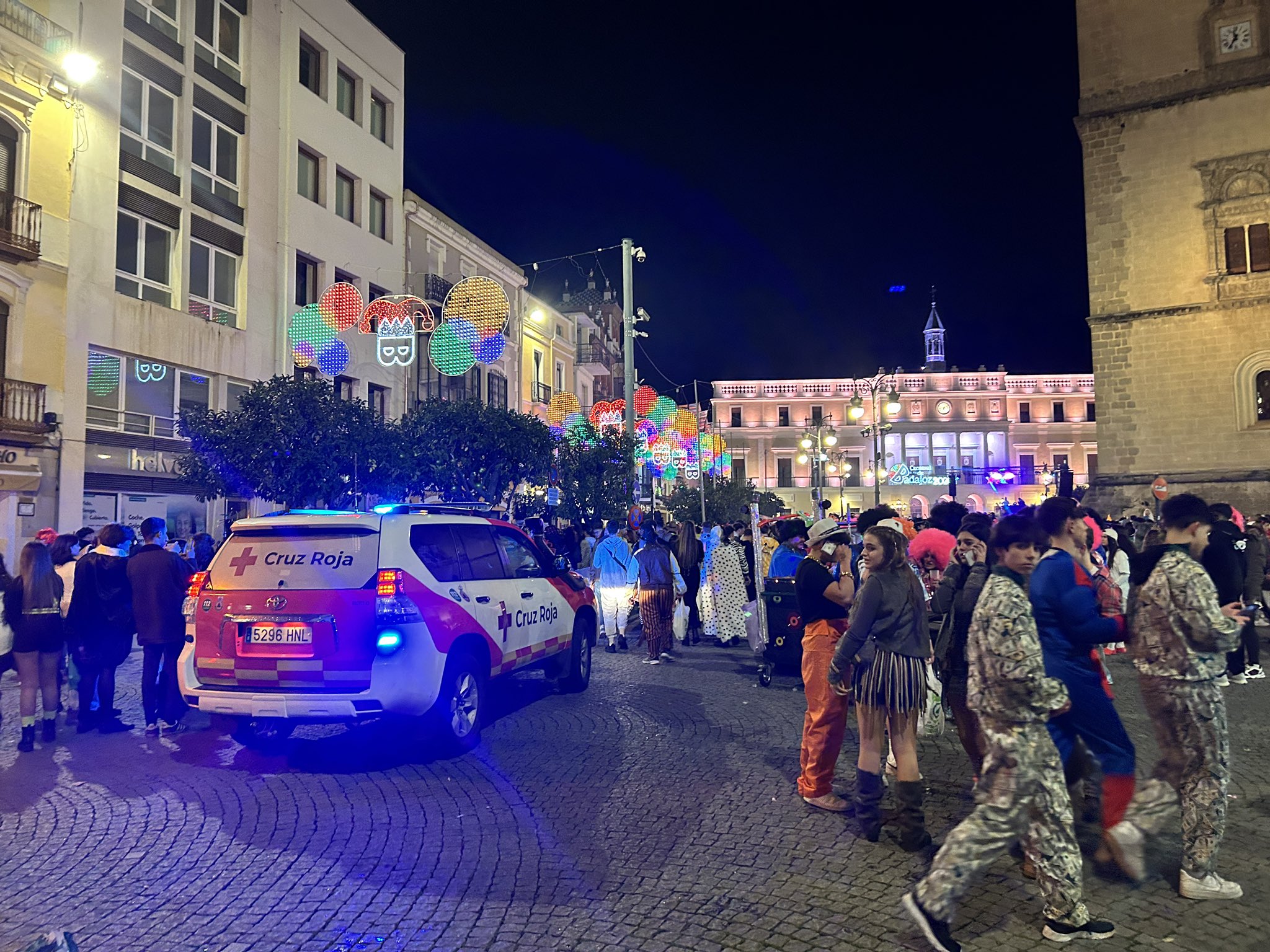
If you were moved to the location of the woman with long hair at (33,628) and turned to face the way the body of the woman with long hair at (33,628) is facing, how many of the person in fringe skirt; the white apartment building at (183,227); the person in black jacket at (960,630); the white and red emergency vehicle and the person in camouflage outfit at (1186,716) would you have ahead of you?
1

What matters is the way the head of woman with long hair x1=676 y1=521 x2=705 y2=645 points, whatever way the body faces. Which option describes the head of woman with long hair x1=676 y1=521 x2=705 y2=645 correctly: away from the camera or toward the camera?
away from the camera

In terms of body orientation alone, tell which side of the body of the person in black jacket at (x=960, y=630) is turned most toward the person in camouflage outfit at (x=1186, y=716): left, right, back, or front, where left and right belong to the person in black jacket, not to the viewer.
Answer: left

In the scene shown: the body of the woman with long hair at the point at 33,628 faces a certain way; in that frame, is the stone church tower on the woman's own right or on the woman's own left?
on the woman's own right

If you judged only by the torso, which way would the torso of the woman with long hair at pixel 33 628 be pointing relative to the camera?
away from the camera

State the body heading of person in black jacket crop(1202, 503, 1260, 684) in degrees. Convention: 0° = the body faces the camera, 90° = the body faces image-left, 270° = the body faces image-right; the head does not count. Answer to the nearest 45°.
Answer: approximately 315°

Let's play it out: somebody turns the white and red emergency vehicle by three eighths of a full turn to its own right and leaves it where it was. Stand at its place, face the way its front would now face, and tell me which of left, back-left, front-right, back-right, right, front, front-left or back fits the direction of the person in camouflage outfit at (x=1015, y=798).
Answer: front-left

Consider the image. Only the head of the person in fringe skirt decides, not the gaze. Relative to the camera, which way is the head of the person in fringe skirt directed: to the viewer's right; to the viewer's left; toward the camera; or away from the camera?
to the viewer's left

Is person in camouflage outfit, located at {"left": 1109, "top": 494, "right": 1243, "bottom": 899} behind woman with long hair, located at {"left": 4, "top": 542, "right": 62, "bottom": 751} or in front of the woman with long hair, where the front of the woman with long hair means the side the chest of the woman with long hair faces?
behind

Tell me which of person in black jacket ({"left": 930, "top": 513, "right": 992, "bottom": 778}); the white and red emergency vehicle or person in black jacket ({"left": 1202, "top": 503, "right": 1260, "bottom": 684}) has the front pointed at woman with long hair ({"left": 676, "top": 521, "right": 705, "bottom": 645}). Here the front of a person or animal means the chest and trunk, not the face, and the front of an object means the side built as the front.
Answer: the white and red emergency vehicle

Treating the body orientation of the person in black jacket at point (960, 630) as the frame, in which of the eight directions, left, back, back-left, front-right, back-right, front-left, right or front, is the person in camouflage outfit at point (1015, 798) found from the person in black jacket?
front-left

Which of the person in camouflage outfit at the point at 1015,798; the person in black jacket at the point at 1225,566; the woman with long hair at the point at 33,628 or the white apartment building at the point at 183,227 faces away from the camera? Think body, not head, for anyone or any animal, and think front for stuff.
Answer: the woman with long hair

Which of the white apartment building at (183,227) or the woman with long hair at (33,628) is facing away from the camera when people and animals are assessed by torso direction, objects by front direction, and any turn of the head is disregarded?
the woman with long hair

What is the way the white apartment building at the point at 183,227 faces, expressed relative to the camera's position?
facing the viewer and to the right of the viewer

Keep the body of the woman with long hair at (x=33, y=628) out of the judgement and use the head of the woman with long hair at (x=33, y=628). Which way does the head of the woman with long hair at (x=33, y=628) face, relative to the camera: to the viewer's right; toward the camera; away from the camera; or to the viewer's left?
away from the camera

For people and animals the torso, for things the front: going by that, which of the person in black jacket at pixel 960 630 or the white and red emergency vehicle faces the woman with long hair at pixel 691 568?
the white and red emergency vehicle
